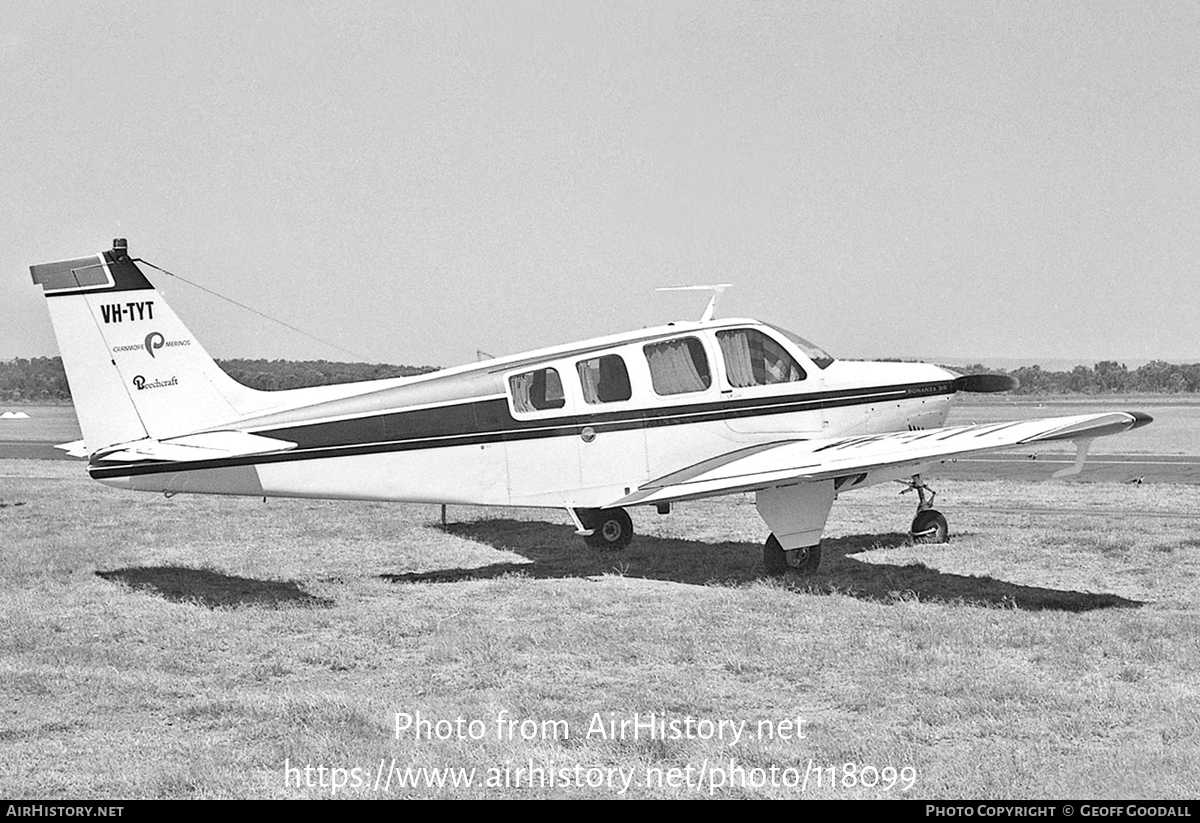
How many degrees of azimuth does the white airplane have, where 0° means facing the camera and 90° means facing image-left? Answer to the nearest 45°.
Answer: approximately 225°
